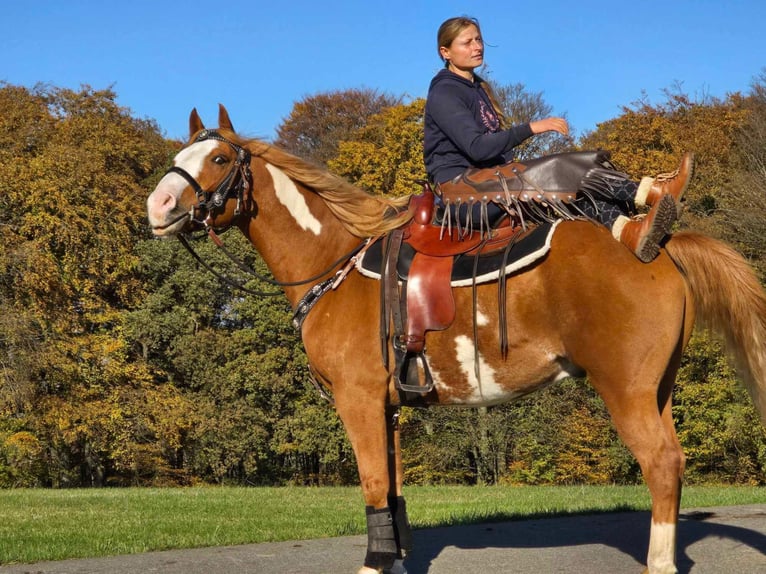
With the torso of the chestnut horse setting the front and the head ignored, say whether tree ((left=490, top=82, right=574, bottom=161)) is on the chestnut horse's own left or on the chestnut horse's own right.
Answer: on the chestnut horse's own right

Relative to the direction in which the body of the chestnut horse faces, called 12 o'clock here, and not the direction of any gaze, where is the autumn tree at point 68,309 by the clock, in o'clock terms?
The autumn tree is roughly at 2 o'clock from the chestnut horse.

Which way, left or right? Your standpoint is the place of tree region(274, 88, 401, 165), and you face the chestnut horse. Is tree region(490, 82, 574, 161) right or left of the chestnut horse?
left

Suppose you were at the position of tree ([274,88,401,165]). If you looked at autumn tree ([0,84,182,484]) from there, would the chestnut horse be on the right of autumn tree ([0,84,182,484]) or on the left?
left

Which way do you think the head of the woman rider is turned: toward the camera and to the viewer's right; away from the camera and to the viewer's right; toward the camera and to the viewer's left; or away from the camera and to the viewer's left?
toward the camera and to the viewer's right

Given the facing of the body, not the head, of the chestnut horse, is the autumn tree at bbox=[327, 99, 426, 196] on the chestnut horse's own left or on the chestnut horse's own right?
on the chestnut horse's own right

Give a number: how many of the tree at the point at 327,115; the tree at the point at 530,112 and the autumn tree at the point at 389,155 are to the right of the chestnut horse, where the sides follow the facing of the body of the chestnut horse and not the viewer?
3

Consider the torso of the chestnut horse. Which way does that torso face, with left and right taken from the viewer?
facing to the left of the viewer

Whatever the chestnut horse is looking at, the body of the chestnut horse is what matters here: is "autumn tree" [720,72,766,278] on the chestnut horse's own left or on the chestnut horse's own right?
on the chestnut horse's own right
